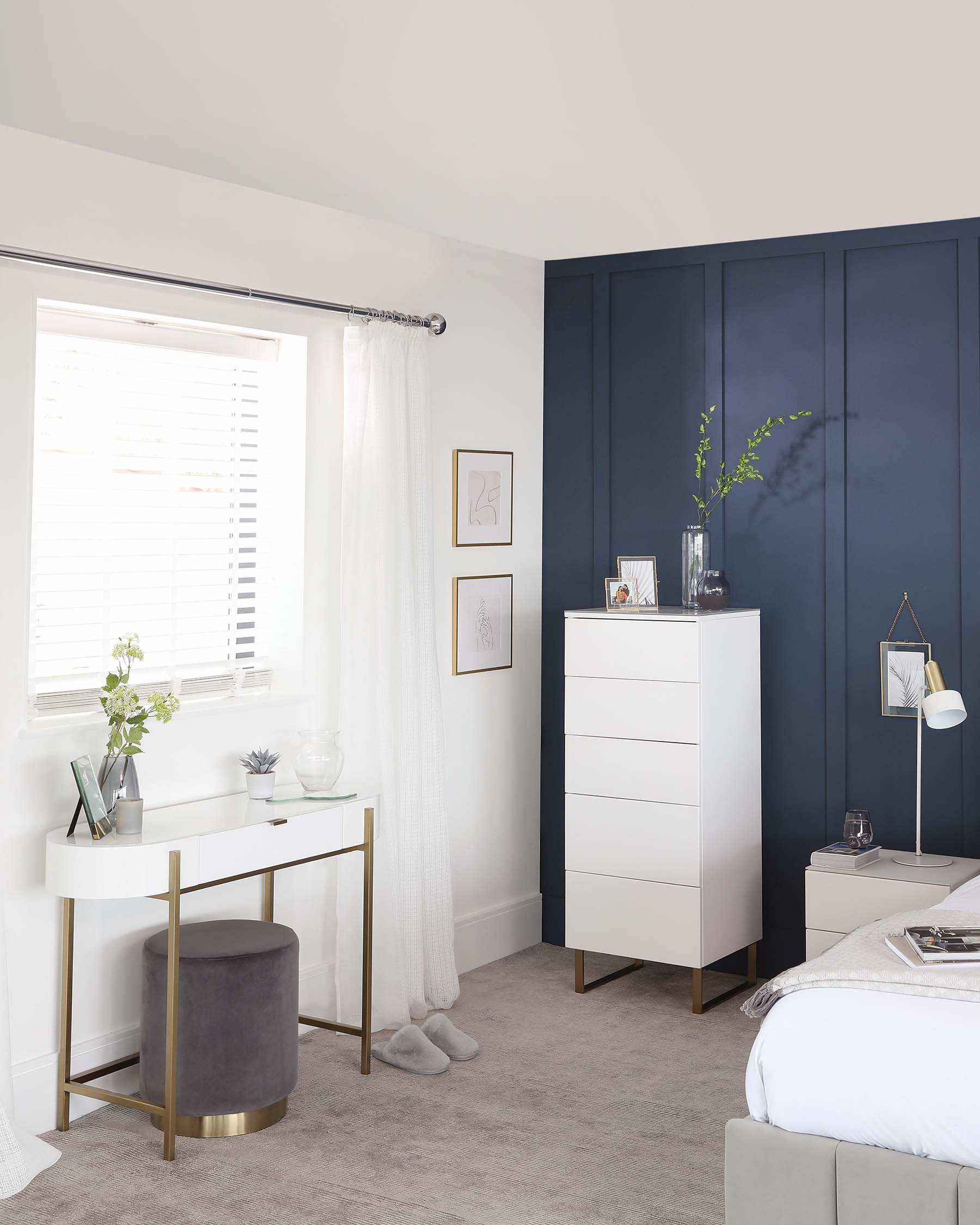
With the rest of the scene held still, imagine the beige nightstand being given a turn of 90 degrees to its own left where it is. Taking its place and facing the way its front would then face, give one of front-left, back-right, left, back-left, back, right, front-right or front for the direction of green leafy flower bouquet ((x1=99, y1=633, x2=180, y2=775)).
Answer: right

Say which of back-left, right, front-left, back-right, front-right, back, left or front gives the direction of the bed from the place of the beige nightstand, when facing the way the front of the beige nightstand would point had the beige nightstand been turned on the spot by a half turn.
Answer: back-right

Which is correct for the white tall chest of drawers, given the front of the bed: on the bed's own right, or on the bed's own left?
on the bed's own right

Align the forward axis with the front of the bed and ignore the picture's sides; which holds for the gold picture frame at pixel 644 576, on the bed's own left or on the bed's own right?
on the bed's own right

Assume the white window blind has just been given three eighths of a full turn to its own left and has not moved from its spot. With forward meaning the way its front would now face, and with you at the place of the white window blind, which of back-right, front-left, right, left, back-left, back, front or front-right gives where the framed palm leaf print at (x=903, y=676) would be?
right

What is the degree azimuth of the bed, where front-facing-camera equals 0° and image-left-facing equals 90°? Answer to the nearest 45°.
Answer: approximately 45°

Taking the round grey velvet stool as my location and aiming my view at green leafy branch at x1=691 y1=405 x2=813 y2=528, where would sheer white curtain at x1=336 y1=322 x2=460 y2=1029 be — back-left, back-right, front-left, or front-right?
front-left

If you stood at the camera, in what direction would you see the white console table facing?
facing the viewer and to the right of the viewer

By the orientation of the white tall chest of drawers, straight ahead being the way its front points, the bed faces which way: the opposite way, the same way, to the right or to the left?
the same way

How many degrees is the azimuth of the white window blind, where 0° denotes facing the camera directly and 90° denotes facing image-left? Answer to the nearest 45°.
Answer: approximately 315°

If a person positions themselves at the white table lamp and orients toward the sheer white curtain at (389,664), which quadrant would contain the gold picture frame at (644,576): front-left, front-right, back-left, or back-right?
front-right

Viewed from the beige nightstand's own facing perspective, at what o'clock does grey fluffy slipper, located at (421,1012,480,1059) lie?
The grey fluffy slipper is roughly at 1 o'clock from the beige nightstand.

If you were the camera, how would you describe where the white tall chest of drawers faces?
facing the viewer and to the left of the viewer
